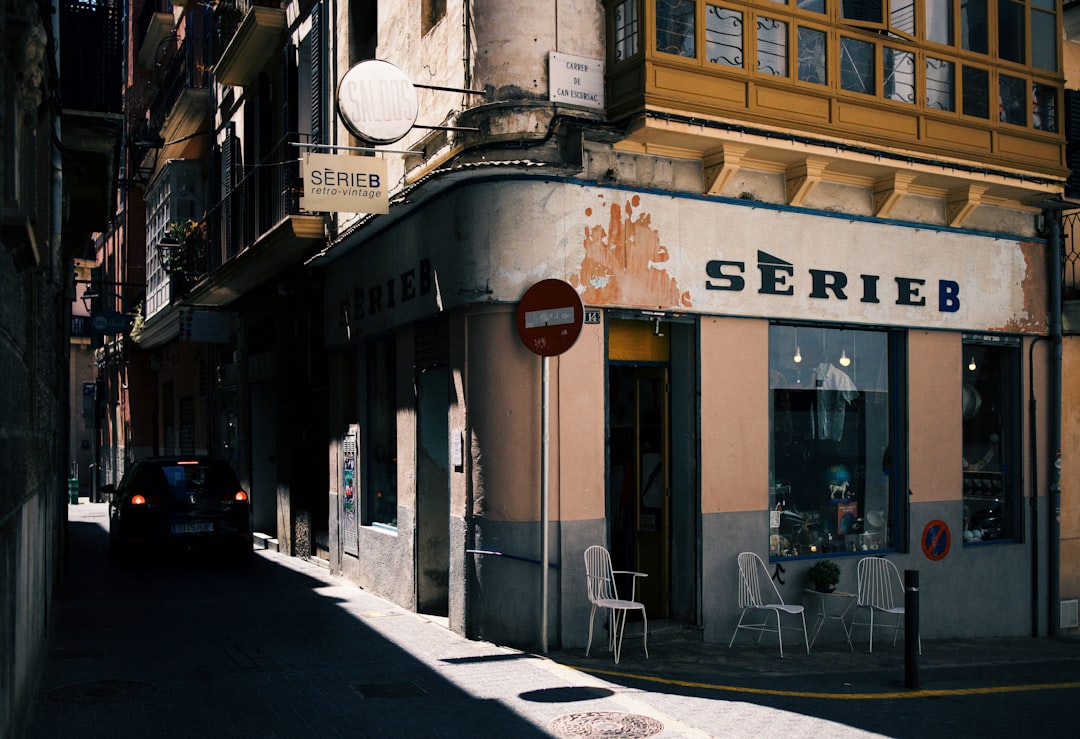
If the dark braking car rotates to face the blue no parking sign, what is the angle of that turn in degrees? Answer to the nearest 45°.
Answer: approximately 135° to its right

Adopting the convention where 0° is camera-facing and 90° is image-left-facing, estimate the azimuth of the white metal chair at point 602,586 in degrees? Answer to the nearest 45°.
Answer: approximately 315°

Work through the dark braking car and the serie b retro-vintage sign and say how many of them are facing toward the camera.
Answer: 1

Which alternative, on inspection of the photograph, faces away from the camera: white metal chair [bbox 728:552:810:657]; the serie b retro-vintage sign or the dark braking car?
the dark braking car

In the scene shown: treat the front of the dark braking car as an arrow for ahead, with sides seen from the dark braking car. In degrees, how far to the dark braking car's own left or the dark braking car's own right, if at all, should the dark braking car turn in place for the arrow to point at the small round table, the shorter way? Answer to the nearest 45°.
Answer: approximately 135° to the dark braking car's own right

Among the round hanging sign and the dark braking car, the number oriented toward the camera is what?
1
